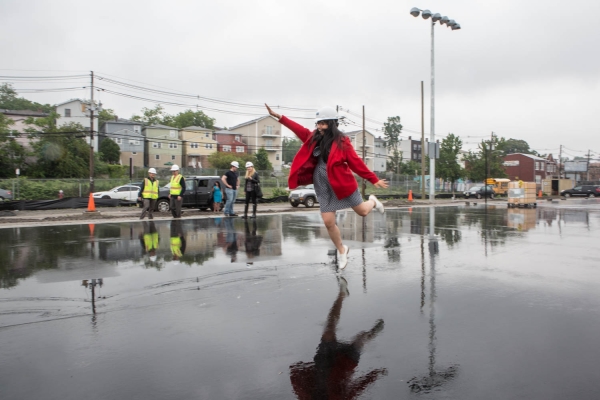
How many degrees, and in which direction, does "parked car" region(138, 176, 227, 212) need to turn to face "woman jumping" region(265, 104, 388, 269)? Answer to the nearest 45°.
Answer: approximately 90° to its left

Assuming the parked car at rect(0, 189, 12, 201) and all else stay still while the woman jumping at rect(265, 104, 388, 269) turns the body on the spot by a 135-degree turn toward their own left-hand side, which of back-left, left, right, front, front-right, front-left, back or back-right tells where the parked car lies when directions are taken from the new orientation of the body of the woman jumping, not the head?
back-left

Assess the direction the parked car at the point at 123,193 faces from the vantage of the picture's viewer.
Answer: facing to the left of the viewer

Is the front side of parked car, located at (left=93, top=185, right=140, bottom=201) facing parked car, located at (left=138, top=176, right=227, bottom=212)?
no

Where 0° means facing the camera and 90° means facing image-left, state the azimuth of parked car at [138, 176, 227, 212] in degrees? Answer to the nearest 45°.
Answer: approximately 90°

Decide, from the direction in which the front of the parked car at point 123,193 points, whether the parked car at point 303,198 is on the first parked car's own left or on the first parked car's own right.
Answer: on the first parked car's own left

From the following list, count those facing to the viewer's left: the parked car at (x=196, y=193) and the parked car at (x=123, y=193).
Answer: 2

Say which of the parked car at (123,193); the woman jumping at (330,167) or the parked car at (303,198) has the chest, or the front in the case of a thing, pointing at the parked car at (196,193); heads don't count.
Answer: the parked car at (303,198)

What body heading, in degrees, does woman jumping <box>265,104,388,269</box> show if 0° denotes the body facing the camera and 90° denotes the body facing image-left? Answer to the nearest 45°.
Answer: approximately 45°

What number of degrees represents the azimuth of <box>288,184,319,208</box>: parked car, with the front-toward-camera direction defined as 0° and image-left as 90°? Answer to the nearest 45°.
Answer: approximately 45°

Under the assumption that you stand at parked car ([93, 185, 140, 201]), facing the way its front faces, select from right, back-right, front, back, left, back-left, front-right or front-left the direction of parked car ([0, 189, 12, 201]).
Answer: front-left

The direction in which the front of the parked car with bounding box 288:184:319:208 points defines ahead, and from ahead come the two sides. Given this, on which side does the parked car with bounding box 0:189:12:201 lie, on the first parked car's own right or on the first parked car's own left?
on the first parked car's own right

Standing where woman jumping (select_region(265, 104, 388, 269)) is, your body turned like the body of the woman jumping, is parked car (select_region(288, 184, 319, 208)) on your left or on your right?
on your right

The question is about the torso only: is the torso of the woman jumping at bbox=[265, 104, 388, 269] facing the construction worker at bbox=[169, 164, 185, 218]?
no
